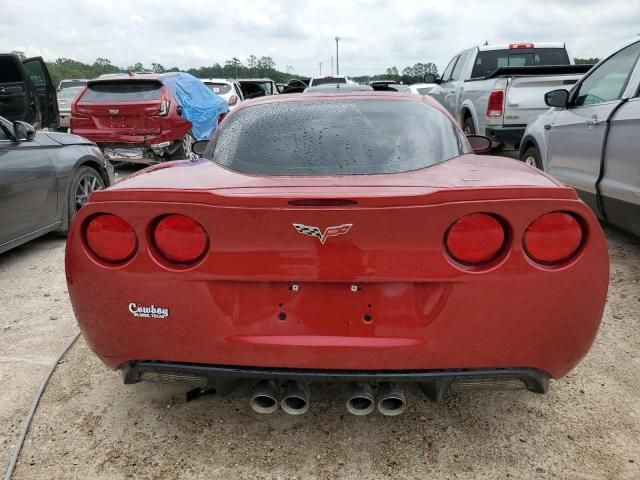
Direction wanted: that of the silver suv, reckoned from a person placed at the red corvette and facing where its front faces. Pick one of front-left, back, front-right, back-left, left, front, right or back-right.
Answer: front-right

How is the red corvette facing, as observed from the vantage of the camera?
facing away from the viewer

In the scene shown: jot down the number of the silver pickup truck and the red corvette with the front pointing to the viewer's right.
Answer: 0

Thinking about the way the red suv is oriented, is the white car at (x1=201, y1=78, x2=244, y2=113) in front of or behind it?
in front

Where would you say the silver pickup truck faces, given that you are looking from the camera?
facing away from the viewer and to the left of the viewer

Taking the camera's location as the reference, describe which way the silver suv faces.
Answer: facing away from the viewer and to the left of the viewer

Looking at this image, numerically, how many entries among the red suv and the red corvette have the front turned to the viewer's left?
0

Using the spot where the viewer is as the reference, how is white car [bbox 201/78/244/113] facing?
facing away from the viewer and to the right of the viewer

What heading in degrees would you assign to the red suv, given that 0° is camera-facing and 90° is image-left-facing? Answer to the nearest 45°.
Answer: approximately 225°

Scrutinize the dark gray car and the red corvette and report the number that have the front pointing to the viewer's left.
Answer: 0
